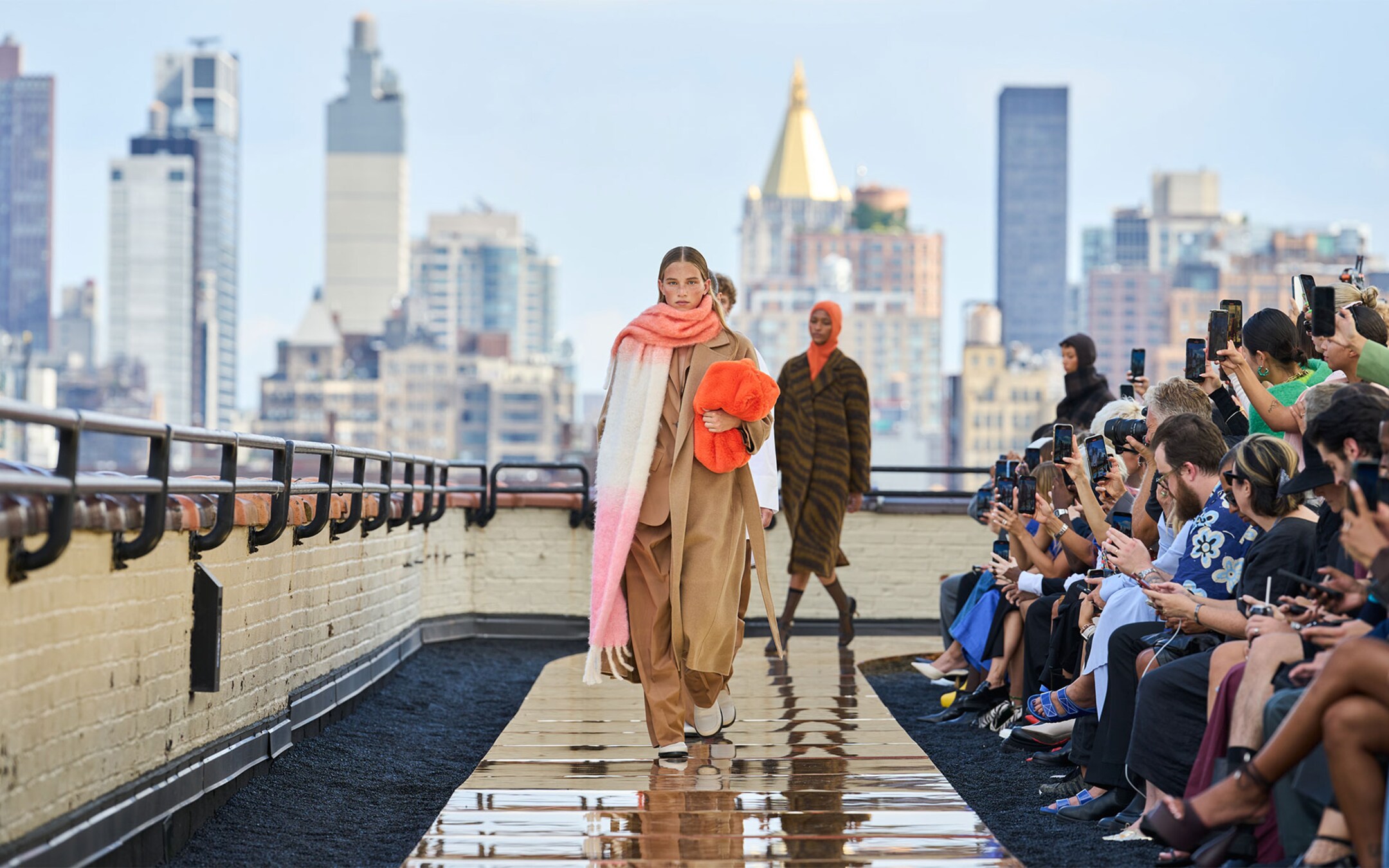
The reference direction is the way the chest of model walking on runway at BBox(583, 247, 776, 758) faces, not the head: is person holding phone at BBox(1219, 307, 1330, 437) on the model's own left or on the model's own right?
on the model's own left

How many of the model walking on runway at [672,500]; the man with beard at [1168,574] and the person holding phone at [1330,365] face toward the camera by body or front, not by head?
1

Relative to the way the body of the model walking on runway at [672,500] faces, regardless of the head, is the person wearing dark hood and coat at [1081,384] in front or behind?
behind

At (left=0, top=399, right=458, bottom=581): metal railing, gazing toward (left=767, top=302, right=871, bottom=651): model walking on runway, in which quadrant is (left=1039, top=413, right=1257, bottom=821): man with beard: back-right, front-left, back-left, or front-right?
front-right

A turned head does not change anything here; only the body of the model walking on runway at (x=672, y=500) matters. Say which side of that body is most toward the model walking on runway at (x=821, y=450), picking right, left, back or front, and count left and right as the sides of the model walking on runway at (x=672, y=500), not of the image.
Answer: back

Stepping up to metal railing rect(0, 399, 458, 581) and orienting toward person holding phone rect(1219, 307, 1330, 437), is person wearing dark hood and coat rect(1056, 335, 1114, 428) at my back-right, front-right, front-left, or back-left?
front-left

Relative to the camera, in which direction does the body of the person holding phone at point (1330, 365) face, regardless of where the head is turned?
to the viewer's left

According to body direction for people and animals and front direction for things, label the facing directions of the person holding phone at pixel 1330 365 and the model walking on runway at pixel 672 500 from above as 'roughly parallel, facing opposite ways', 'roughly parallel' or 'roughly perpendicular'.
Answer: roughly perpendicular

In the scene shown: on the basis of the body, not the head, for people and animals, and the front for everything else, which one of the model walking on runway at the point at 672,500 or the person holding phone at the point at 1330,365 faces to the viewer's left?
the person holding phone

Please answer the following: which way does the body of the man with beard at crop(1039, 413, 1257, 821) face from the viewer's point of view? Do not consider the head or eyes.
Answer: to the viewer's left

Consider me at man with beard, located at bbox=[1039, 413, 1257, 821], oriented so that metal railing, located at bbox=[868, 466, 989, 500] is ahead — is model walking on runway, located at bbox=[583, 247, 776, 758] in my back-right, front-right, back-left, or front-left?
front-left

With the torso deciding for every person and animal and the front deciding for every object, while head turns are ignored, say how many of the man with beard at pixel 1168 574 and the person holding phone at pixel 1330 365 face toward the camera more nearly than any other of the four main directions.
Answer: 0

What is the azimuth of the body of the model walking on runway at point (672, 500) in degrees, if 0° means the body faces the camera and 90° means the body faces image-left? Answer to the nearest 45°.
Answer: approximately 0°

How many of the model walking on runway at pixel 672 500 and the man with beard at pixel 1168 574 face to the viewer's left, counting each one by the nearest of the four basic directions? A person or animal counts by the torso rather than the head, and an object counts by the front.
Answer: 1

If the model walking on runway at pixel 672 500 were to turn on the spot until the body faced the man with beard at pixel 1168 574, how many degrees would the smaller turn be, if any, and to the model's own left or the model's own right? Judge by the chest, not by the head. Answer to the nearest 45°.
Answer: approximately 45° to the model's own left
